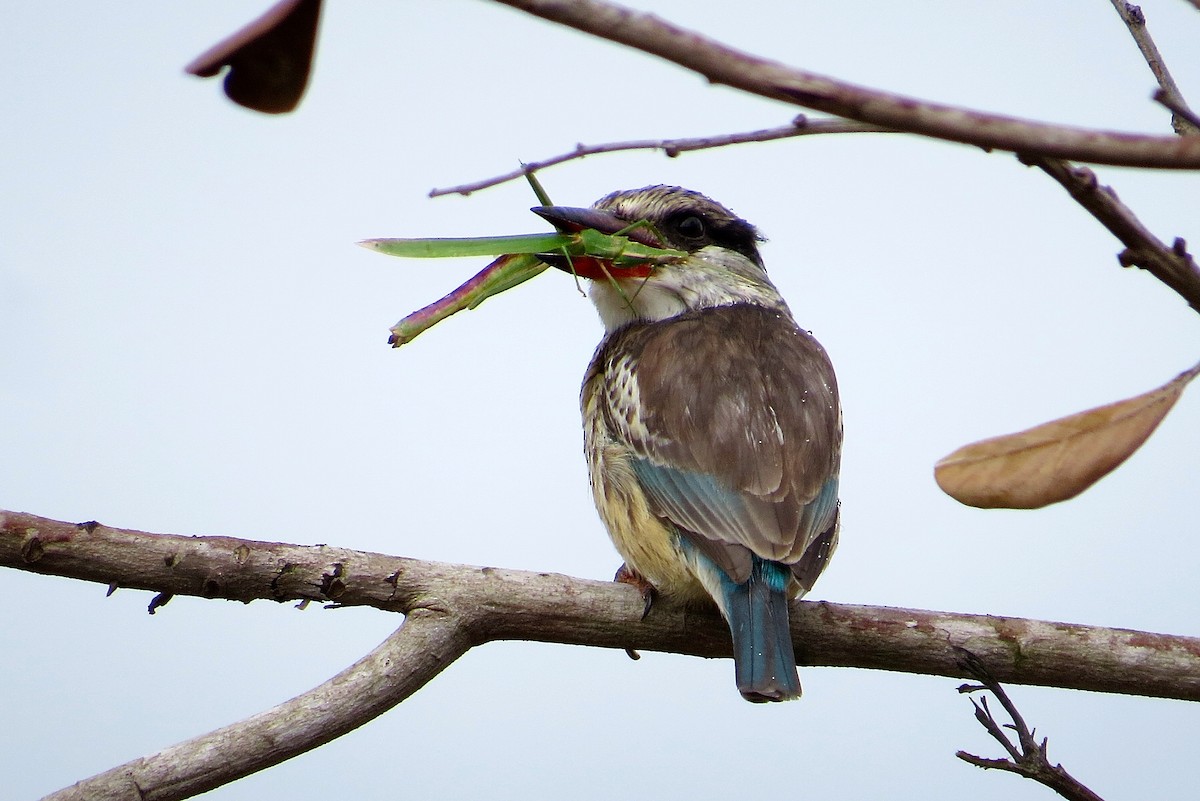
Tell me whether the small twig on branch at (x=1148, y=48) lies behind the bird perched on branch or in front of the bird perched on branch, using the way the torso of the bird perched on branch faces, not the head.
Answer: behind

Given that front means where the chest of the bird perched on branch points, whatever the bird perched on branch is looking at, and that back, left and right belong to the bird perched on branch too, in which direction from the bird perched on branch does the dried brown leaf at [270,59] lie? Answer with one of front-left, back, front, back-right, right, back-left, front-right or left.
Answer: back-left

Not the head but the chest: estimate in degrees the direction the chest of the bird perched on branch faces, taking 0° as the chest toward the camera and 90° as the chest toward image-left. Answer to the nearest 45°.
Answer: approximately 135°

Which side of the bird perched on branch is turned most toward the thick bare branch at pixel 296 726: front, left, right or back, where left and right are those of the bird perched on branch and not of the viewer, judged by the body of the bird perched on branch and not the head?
left
